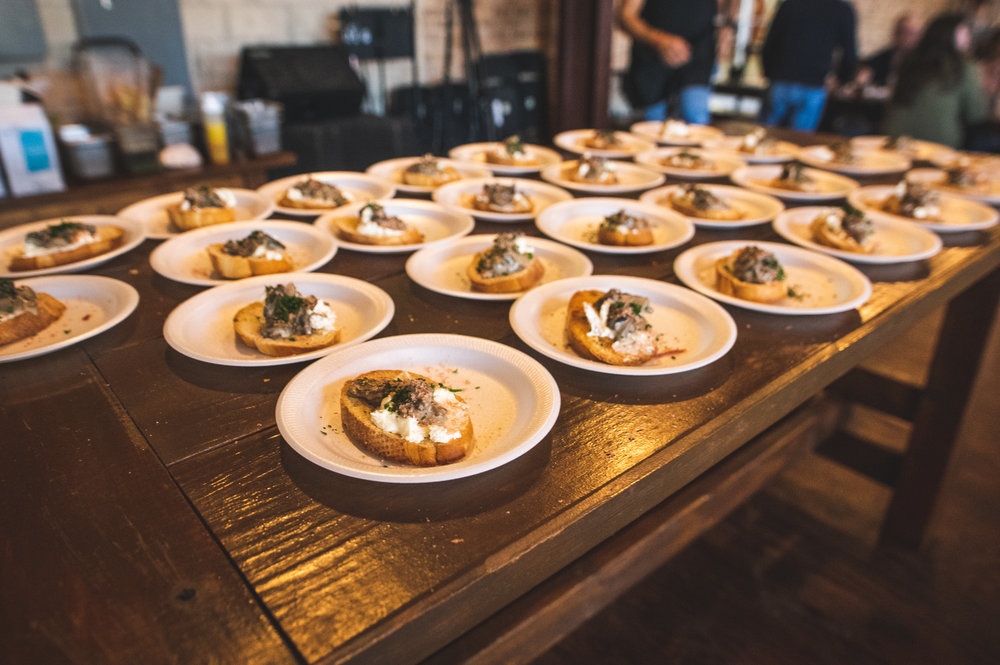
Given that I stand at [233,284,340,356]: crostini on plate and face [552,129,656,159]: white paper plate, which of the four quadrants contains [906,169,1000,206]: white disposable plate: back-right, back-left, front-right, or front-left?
front-right

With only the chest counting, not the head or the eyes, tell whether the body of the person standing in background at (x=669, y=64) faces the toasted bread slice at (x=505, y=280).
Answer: yes

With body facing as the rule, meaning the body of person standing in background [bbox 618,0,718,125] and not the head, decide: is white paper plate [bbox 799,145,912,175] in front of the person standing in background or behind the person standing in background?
in front

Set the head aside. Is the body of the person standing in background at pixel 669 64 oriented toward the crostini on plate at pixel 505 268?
yes

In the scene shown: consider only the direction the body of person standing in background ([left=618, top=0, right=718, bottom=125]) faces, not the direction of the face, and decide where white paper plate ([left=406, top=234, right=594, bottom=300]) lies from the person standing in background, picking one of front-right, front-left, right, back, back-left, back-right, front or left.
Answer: front

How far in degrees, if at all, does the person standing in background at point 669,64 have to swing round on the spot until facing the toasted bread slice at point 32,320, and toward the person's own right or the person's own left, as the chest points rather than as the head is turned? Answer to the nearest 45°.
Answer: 0° — they already face it

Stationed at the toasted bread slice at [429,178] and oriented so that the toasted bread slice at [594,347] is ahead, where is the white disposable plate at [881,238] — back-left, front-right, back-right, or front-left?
front-left

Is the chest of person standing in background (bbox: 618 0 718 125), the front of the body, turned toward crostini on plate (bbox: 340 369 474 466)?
yes

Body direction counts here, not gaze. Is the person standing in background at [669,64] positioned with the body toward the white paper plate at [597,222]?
yes

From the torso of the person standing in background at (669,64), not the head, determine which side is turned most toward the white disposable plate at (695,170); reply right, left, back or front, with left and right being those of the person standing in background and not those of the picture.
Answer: front

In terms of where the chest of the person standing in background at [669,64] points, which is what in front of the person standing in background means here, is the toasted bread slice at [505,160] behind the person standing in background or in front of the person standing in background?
in front

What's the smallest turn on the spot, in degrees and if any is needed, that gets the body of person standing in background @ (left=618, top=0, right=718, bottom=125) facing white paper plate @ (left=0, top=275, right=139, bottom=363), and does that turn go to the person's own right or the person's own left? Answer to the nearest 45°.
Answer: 0° — they already face it

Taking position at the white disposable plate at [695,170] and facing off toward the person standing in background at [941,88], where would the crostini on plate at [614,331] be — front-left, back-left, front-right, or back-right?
back-right

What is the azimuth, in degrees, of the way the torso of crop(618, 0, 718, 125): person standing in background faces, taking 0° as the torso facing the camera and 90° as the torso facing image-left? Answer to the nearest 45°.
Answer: approximately 0°

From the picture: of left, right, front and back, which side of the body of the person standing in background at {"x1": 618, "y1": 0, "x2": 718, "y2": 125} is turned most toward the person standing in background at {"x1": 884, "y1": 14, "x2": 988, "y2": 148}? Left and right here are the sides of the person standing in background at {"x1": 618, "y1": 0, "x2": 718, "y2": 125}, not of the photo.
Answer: left

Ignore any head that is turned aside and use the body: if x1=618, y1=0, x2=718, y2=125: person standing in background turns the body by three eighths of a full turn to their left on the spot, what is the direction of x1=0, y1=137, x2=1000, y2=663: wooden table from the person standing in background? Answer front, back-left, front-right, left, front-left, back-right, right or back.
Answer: back-right

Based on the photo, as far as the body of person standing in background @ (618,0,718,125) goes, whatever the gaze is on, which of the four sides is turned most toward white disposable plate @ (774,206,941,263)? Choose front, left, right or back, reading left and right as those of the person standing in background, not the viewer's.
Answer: front

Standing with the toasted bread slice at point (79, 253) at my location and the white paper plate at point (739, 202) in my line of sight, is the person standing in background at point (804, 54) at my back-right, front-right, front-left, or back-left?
front-left

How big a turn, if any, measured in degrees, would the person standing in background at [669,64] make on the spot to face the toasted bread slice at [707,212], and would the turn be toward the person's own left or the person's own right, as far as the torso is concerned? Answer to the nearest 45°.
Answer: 0° — they already face it
